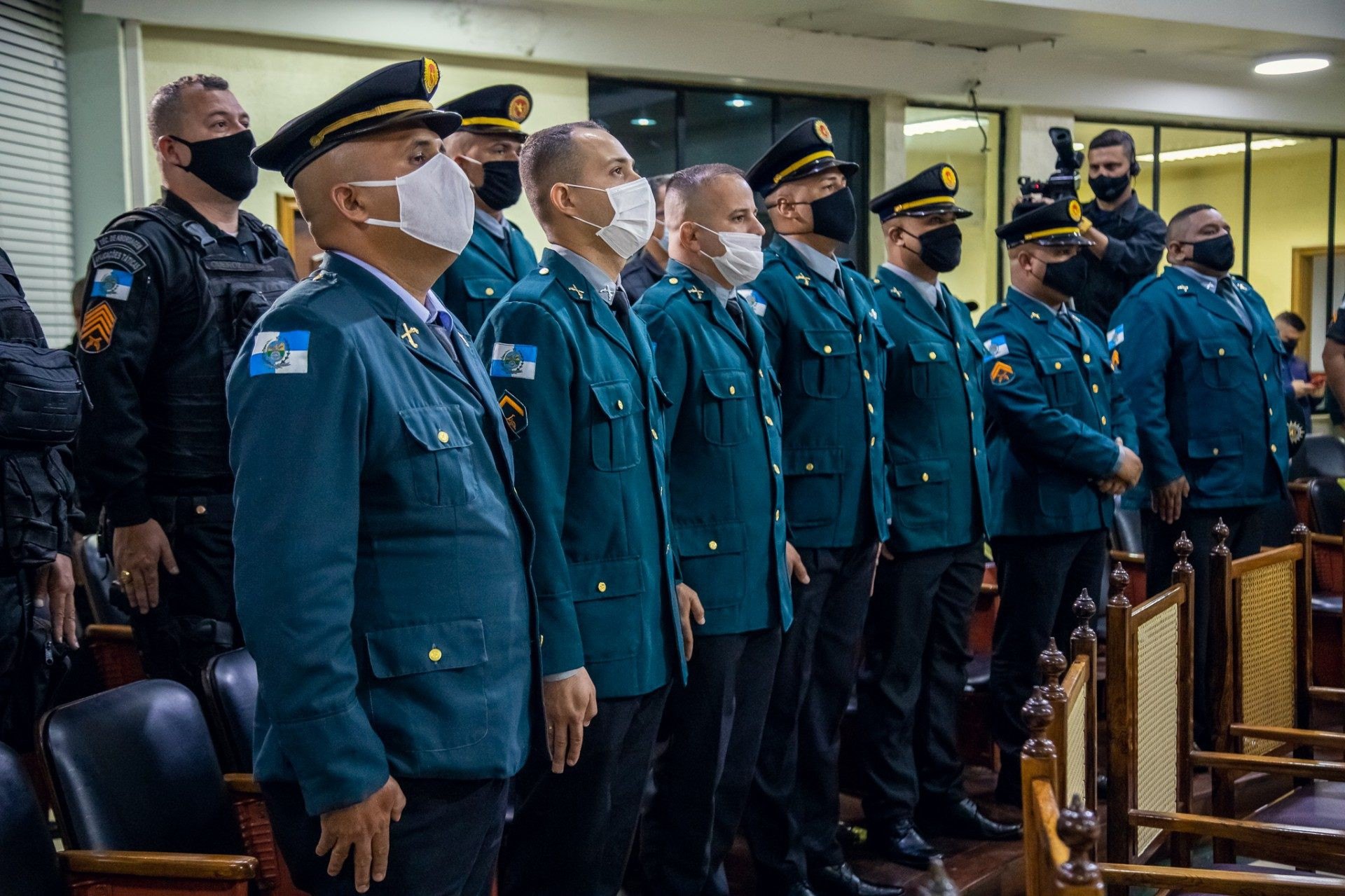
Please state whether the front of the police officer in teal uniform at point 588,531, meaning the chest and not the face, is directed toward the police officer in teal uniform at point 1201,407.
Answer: no

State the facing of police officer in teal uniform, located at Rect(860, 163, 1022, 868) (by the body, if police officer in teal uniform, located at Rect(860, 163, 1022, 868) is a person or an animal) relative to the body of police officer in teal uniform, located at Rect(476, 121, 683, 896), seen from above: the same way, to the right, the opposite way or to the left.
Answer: the same way

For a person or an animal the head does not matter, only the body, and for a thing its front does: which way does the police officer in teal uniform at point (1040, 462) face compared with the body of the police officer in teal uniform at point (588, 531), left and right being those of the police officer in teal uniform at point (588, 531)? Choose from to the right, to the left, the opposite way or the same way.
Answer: the same way

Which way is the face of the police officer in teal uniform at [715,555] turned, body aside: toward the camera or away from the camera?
toward the camera

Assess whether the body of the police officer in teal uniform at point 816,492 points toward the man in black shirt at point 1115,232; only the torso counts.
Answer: no

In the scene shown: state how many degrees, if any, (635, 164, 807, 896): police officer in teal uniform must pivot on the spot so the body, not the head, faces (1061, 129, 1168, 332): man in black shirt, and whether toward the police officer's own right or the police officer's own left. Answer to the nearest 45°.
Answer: approximately 90° to the police officer's own left

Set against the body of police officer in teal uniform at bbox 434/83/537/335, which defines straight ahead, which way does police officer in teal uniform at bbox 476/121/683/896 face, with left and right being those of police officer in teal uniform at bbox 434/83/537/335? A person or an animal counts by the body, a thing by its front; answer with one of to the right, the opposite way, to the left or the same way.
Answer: the same way

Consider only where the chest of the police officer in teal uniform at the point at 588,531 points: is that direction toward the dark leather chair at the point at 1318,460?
no

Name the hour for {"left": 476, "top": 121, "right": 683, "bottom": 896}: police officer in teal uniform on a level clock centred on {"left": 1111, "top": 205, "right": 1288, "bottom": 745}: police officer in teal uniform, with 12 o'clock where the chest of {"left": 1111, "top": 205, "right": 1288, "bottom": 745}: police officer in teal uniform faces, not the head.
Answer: {"left": 476, "top": 121, "right": 683, "bottom": 896}: police officer in teal uniform is roughly at 2 o'clock from {"left": 1111, "top": 205, "right": 1288, "bottom": 745}: police officer in teal uniform.

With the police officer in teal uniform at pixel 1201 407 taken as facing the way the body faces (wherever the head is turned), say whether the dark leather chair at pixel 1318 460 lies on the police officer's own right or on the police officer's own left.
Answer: on the police officer's own left

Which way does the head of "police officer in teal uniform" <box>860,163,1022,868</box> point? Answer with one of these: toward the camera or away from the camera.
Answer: toward the camera

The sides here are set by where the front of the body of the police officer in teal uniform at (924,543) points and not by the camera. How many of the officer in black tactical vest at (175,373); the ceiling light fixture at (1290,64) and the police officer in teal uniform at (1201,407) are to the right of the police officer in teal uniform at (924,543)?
1

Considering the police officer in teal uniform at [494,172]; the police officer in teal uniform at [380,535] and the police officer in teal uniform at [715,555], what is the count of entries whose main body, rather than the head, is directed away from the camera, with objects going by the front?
0
